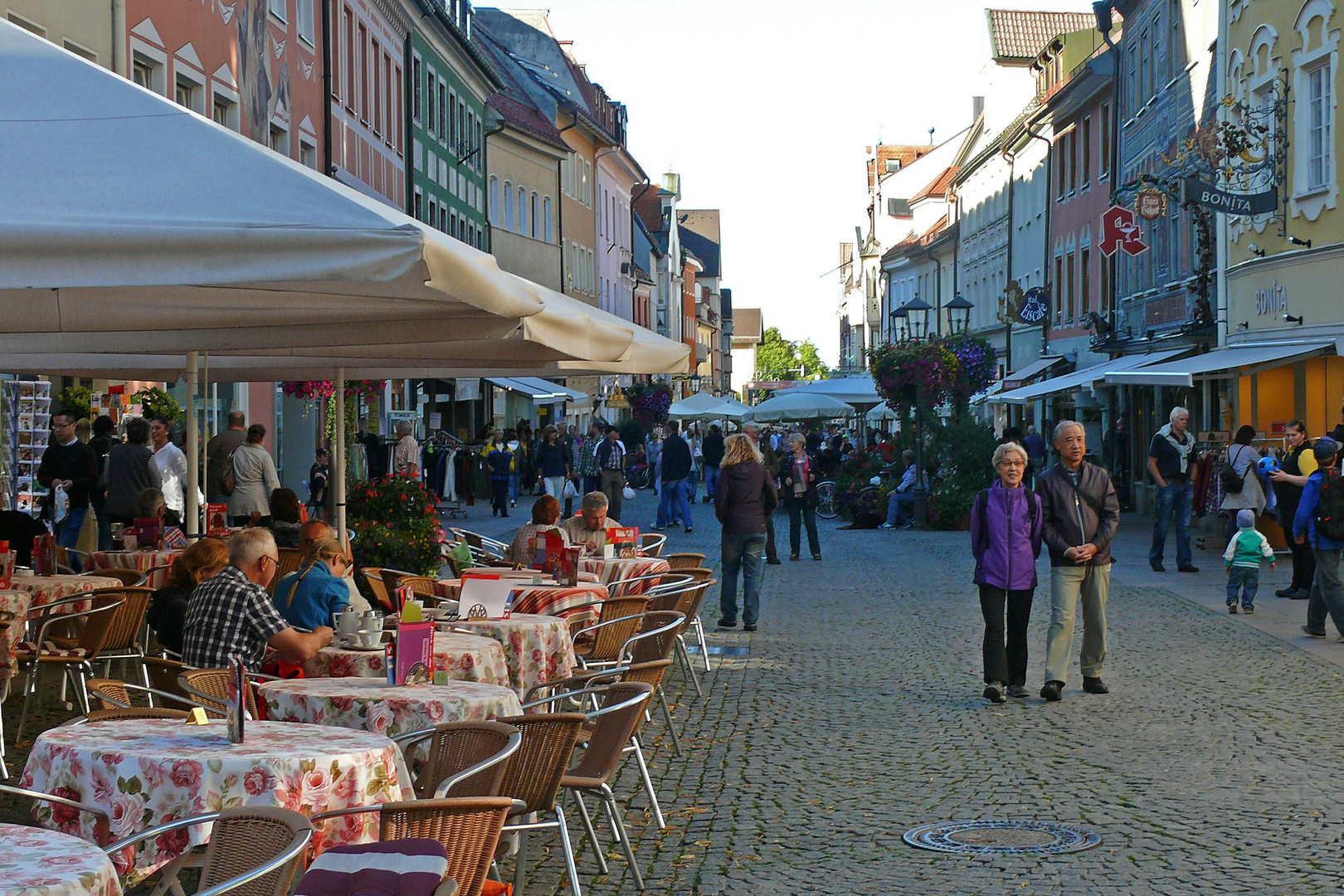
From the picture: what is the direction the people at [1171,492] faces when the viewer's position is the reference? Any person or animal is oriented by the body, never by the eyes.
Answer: facing the viewer and to the right of the viewer

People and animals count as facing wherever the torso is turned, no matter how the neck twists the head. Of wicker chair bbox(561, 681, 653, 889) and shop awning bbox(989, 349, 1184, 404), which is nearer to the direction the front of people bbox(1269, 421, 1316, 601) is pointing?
the wicker chair

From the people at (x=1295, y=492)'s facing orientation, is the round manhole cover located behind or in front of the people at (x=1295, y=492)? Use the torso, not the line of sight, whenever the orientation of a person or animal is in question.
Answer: in front

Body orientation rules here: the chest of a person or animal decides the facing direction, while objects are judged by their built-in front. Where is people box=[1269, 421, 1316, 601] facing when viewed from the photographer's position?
facing the viewer and to the left of the viewer

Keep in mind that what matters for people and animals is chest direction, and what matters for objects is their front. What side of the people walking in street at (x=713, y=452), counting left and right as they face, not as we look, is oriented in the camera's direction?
back

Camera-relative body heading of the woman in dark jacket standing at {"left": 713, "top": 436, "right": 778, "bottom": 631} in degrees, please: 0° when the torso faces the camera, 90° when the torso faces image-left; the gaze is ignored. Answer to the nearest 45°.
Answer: approximately 180°

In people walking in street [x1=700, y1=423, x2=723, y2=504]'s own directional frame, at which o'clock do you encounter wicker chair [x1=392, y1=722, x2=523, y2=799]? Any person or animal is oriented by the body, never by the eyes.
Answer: The wicker chair is roughly at 6 o'clock from the people walking in street.

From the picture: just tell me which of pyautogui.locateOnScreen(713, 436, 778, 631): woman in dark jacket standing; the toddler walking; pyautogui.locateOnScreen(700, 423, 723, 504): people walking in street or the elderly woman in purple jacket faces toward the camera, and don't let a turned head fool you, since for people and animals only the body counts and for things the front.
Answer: the elderly woman in purple jacket

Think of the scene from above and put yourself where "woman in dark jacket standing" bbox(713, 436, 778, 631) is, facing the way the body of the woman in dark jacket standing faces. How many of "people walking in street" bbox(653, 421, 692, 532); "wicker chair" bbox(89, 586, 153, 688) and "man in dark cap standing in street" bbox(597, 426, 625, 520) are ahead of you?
2

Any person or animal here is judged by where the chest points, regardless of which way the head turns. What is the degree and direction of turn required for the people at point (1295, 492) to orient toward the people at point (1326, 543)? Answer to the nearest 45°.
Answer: approximately 45° to their left

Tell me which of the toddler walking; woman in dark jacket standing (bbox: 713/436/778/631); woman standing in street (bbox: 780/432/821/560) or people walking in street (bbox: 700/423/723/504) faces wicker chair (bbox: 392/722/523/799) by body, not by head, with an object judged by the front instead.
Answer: woman standing in street (bbox: 780/432/821/560)

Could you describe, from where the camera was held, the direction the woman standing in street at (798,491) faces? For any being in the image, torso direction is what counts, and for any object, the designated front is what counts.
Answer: facing the viewer
